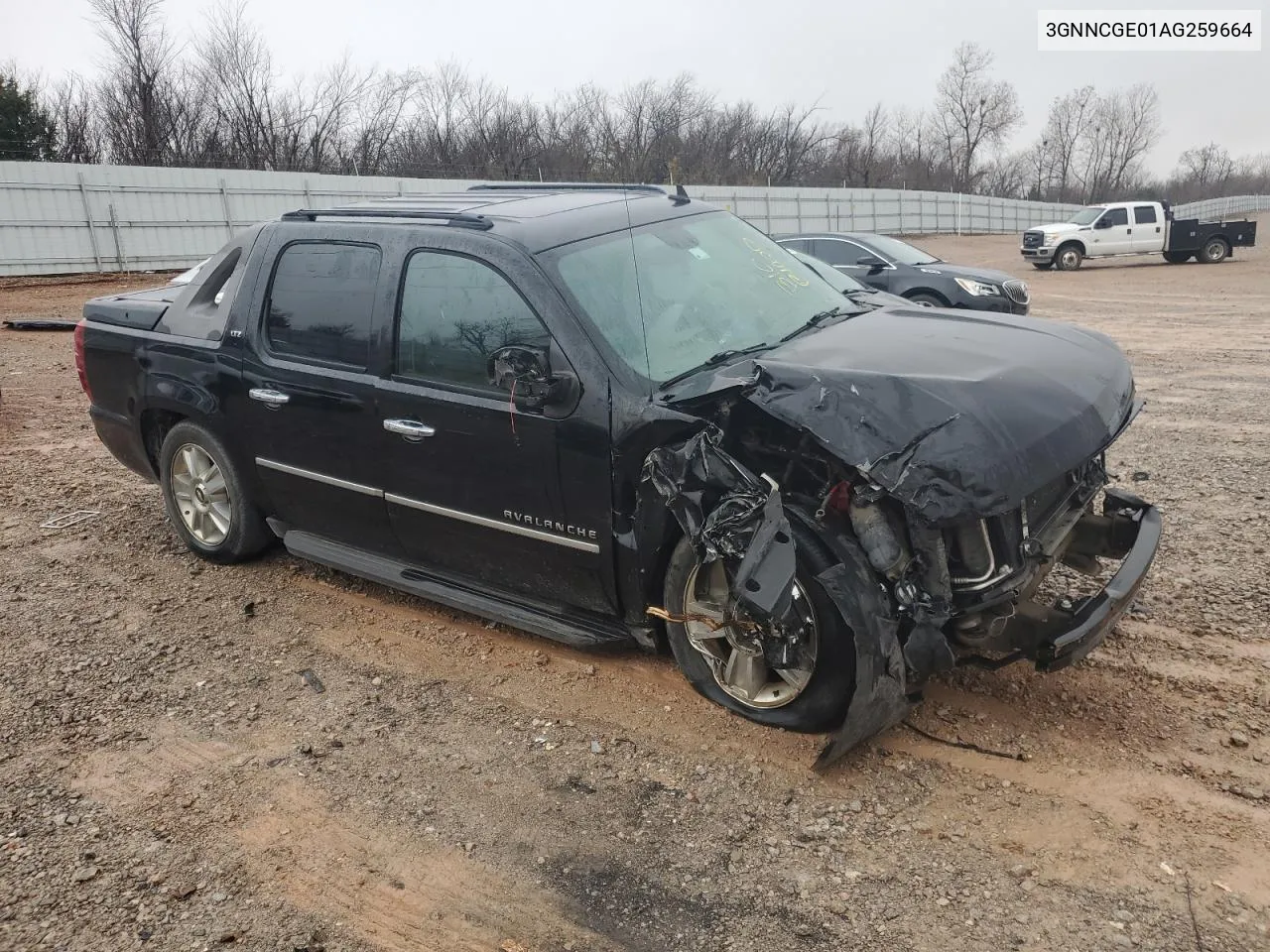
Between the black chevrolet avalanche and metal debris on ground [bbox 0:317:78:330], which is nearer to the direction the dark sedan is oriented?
the black chevrolet avalanche

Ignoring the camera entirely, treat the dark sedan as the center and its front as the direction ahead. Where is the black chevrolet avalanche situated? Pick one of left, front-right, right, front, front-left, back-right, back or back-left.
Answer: front-right

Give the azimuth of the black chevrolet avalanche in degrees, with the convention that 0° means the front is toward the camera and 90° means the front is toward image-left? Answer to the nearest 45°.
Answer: approximately 315°

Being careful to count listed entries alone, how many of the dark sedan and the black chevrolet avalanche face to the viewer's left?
0

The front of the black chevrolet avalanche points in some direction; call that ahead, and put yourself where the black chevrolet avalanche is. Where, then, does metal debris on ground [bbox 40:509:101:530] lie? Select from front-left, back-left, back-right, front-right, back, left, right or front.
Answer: back

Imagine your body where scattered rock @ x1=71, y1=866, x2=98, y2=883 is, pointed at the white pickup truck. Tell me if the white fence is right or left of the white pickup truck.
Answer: left

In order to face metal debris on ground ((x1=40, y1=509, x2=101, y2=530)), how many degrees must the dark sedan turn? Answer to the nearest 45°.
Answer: approximately 90° to its right

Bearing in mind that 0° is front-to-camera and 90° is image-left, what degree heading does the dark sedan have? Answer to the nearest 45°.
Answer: approximately 315°

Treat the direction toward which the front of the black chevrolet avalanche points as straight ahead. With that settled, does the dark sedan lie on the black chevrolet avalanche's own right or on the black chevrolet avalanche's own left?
on the black chevrolet avalanche's own left

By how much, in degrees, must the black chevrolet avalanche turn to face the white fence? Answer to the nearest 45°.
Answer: approximately 180°

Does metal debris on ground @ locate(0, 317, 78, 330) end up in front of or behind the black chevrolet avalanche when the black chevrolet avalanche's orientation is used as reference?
behind
